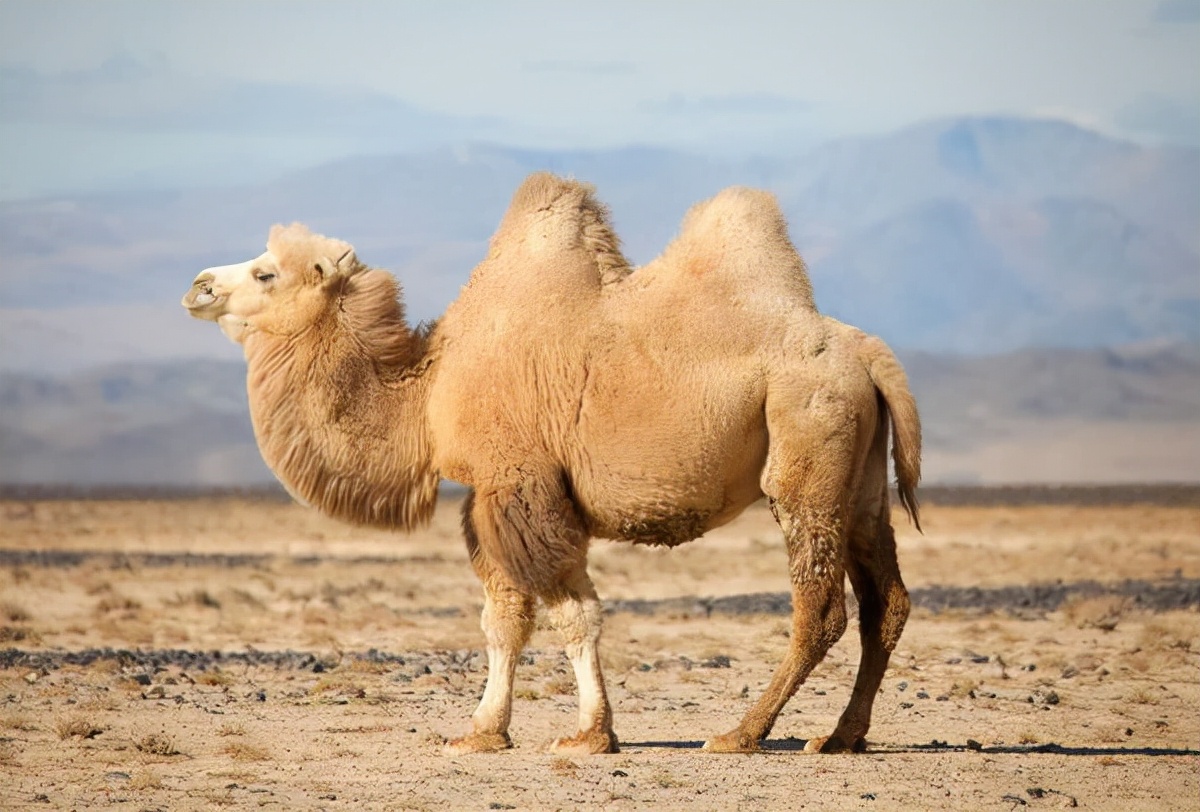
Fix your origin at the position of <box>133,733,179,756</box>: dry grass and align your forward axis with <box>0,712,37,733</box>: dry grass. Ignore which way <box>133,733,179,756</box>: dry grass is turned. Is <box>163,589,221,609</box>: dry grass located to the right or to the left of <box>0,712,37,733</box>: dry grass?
right

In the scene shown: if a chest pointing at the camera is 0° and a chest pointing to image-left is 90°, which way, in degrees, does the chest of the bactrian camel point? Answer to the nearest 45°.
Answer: approximately 90°

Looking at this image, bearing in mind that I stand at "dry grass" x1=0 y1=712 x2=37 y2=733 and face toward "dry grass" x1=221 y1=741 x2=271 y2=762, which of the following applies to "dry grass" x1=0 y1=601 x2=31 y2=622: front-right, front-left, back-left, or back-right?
back-left

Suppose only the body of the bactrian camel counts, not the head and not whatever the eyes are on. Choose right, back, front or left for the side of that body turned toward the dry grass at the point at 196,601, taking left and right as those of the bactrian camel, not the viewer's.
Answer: right

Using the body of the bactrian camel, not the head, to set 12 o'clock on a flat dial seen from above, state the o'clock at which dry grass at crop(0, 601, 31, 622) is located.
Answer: The dry grass is roughly at 2 o'clock from the bactrian camel.

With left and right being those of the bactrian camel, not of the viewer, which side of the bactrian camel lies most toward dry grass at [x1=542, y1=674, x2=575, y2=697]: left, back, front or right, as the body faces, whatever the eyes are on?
right

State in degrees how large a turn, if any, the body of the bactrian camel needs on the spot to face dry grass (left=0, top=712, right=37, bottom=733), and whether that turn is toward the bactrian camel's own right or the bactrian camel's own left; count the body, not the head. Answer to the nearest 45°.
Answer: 0° — it already faces it

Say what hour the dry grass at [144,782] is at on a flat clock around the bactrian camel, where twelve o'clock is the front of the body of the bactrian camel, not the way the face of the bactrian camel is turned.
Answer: The dry grass is roughly at 11 o'clock from the bactrian camel.

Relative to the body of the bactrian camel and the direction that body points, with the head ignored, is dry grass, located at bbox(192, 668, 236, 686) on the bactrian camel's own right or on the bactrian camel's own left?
on the bactrian camel's own right

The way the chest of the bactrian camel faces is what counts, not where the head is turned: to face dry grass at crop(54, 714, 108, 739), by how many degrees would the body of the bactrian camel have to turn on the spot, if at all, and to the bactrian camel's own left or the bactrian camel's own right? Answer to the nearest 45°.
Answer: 0° — it already faces it

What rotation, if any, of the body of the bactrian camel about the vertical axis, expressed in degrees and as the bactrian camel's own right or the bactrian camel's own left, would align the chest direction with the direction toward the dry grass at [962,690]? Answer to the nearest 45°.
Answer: approximately 135° to the bactrian camel's own right
